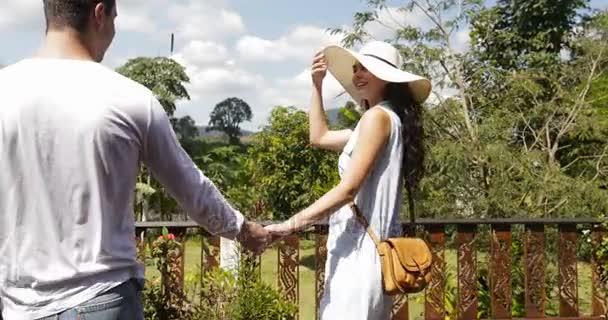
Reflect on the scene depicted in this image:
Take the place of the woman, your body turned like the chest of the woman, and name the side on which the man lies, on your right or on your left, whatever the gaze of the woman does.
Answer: on your left
